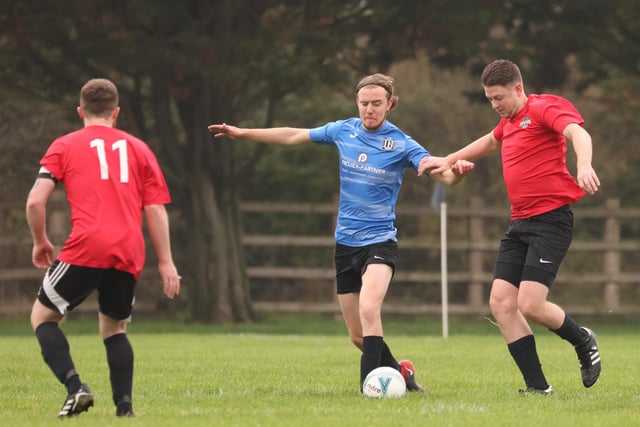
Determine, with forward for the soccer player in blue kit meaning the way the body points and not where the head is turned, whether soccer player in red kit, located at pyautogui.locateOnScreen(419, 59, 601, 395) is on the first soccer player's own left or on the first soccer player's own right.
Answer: on the first soccer player's own left

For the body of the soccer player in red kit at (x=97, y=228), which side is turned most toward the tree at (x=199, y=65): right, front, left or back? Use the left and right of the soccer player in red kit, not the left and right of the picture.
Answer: front

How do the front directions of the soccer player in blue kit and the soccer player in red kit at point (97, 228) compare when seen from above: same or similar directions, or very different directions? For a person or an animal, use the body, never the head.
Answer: very different directions

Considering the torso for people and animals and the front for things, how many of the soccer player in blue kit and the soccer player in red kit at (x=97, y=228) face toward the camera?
1

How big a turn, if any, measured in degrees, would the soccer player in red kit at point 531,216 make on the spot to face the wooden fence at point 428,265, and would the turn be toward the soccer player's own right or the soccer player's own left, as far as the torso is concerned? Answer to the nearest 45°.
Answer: approximately 135° to the soccer player's own right

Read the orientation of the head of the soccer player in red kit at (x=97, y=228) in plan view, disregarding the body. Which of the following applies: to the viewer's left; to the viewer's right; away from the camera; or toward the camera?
away from the camera

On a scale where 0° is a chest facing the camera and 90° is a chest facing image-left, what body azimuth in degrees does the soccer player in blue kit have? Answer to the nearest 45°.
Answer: approximately 0°

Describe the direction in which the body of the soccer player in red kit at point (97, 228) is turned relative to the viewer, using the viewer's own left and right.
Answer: facing away from the viewer

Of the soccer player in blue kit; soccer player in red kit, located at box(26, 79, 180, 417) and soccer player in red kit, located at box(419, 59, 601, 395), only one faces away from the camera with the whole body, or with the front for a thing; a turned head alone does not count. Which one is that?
soccer player in red kit, located at box(26, 79, 180, 417)

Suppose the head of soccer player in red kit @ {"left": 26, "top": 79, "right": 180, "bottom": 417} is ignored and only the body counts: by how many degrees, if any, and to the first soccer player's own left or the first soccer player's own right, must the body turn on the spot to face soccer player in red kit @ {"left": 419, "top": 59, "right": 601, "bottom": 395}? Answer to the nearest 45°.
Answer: approximately 90° to the first soccer player's own right

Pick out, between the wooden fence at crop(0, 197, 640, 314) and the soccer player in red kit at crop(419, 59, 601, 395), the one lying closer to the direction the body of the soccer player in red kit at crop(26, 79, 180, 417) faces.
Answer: the wooden fence

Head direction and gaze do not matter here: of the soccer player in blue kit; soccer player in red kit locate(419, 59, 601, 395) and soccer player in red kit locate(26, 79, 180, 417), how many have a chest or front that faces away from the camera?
1
